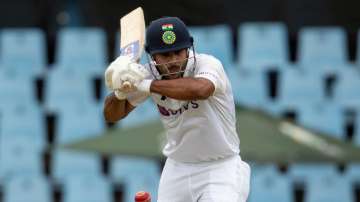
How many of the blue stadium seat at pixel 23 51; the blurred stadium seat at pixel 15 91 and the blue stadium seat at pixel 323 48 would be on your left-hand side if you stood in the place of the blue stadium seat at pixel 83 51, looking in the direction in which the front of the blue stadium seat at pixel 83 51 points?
1

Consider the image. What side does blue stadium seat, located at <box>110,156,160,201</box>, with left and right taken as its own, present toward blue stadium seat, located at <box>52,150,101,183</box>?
right

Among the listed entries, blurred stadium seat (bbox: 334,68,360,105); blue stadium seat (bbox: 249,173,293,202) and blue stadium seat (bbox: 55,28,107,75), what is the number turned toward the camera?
3

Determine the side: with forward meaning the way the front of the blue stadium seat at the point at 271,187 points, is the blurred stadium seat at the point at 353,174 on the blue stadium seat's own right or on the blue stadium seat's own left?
on the blue stadium seat's own left

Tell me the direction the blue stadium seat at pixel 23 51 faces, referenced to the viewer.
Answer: facing the viewer

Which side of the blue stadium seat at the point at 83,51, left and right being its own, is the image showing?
front

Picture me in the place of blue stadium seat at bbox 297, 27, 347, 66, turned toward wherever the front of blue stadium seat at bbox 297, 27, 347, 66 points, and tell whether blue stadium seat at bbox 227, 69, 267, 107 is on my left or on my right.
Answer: on my right

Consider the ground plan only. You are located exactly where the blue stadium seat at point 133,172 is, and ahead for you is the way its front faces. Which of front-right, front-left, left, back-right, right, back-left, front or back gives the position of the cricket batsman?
front

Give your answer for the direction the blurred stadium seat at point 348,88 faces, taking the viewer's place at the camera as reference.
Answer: facing the viewer

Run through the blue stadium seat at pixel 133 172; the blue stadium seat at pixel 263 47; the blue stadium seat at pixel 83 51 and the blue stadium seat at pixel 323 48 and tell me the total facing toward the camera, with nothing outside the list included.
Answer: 4

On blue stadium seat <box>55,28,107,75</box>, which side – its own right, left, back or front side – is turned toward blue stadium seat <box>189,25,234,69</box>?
left

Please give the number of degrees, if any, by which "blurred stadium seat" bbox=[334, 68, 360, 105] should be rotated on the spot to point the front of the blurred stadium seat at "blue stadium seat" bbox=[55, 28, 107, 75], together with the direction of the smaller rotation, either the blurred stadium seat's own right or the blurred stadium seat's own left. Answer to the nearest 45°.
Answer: approximately 90° to the blurred stadium seat's own right
